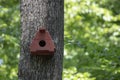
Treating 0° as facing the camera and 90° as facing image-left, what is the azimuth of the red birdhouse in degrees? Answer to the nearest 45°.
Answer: approximately 0°
